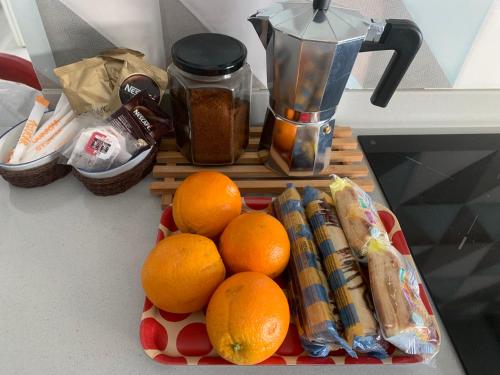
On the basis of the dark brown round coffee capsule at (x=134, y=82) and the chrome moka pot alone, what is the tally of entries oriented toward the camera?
1

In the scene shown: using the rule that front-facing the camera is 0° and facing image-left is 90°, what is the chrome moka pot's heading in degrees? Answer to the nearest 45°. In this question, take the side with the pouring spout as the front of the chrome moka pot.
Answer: approximately 90°

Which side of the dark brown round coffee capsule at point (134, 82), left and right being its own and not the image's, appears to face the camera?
front
